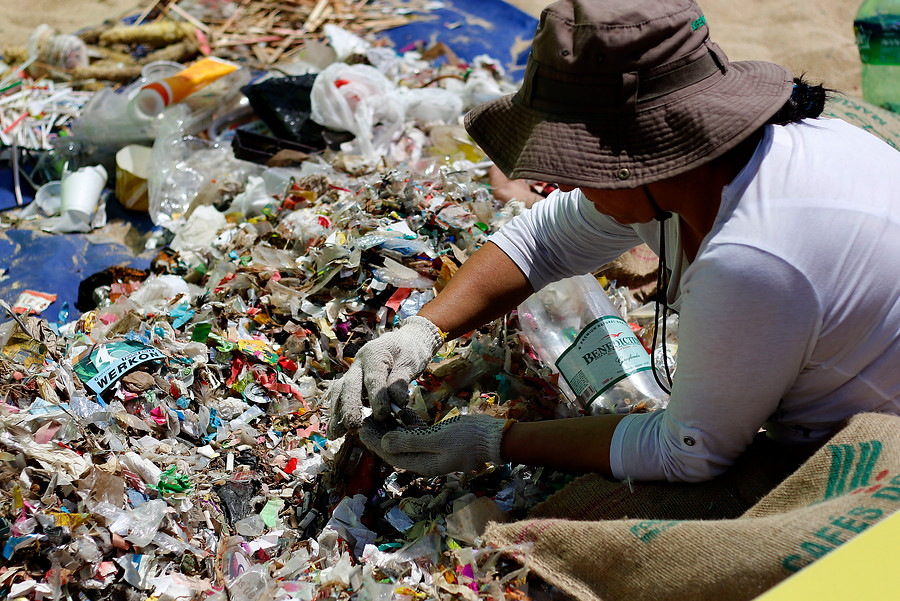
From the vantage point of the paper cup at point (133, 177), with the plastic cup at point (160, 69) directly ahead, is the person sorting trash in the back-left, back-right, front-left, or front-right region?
back-right

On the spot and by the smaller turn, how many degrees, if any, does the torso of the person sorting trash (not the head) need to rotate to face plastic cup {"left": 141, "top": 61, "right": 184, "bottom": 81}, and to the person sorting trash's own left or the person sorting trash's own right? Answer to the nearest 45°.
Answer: approximately 45° to the person sorting trash's own right

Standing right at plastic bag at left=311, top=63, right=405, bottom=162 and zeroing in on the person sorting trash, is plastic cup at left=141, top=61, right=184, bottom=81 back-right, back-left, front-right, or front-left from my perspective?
back-right

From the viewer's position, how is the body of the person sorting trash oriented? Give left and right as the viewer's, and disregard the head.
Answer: facing to the left of the viewer
